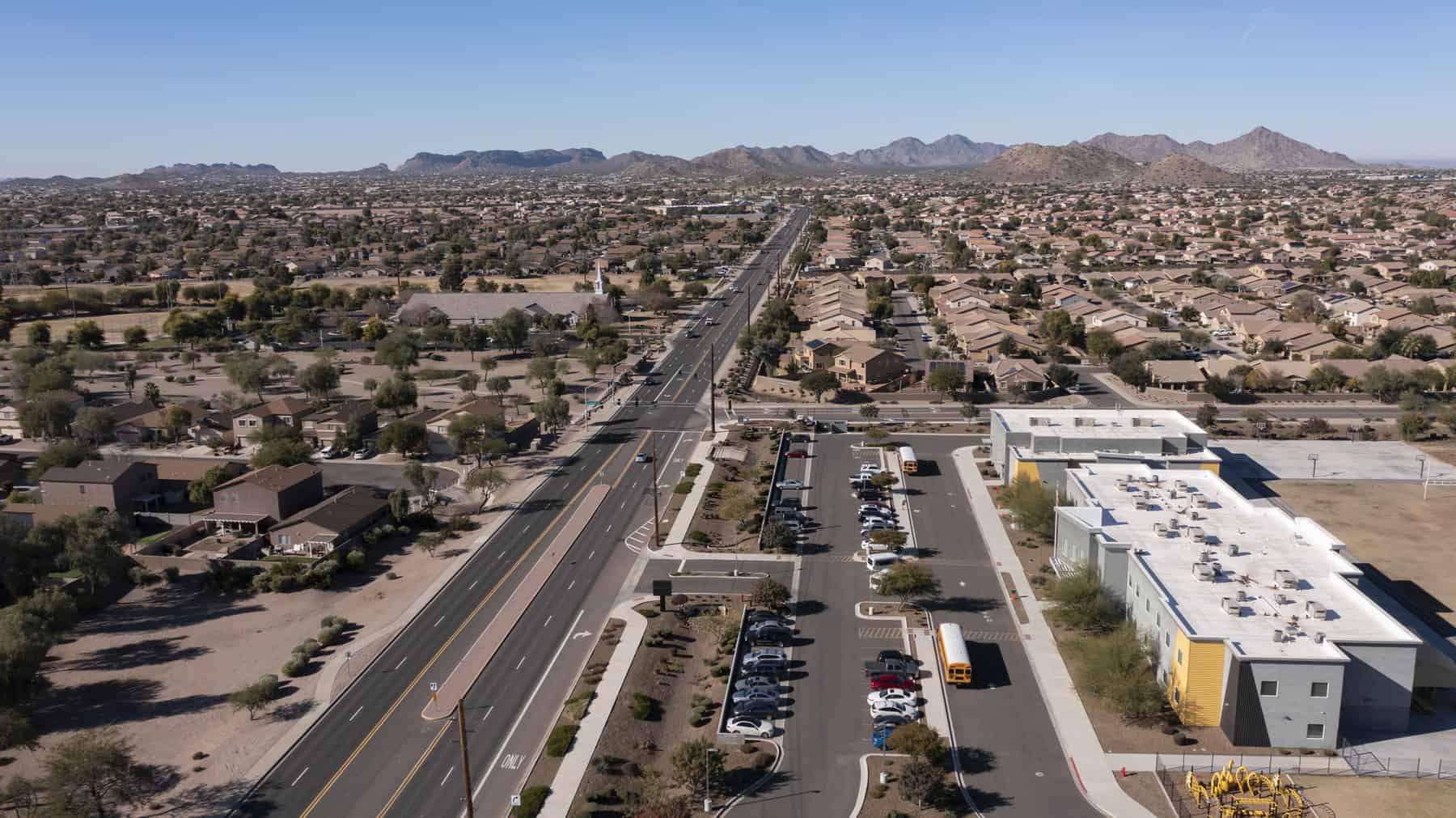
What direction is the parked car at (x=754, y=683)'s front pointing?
to the viewer's left

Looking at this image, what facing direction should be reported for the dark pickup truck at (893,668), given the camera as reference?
facing to the right of the viewer

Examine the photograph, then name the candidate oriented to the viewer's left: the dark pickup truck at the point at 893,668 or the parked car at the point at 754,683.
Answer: the parked car

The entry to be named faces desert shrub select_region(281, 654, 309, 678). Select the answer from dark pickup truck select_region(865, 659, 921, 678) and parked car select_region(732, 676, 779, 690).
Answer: the parked car

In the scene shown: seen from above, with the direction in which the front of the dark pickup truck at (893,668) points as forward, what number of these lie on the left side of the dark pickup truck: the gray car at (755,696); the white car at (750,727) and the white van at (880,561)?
1

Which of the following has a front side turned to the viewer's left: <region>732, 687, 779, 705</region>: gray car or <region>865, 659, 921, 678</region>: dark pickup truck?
the gray car

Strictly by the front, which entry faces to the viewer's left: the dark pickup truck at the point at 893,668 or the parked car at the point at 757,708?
the parked car

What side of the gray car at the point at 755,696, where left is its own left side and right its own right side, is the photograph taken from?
left

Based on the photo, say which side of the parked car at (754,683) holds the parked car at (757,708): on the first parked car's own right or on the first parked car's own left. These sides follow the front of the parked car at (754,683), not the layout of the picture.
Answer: on the first parked car's own left

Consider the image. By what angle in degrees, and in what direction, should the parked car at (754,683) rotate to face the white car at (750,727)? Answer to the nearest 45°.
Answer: approximately 90° to its left

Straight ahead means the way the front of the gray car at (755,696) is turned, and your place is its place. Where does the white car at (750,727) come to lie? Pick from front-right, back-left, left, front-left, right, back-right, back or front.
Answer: left

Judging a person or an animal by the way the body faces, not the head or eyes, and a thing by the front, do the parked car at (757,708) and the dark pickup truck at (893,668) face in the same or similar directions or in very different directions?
very different directions

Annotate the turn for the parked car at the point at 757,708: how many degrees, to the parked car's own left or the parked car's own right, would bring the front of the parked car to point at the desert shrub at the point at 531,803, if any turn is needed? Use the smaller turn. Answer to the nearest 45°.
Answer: approximately 45° to the parked car's own left

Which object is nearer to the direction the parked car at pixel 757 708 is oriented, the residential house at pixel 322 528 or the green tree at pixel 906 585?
the residential house

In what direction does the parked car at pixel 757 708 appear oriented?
to the viewer's left

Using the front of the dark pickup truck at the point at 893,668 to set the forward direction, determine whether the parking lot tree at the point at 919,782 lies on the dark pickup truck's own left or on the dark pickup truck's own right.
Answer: on the dark pickup truck's own right

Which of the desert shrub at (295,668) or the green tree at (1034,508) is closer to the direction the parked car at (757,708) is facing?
the desert shrub

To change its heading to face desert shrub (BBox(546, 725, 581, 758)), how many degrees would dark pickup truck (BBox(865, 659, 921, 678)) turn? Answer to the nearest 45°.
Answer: approximately 135° to its right
